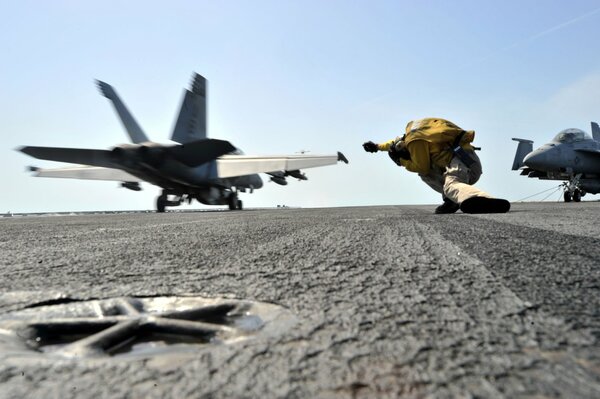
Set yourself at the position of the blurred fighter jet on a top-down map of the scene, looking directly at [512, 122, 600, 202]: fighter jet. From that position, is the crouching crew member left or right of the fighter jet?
right

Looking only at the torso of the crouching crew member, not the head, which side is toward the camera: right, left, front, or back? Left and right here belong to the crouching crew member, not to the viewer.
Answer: left

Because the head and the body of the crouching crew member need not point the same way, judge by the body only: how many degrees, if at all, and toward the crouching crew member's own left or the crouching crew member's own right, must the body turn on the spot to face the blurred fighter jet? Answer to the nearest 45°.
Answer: approximately 45° to the crouching crew member's own right

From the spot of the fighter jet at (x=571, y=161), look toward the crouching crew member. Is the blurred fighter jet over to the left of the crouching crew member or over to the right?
right

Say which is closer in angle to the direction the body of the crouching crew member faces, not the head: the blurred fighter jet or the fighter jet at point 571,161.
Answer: the blurred fighter jet

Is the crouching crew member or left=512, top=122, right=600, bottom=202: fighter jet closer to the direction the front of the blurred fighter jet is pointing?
the fighter jet
